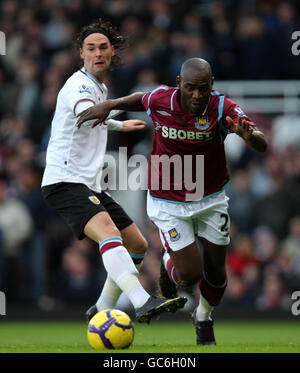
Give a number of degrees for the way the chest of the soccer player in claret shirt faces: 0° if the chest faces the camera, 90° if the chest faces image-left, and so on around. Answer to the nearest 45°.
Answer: approximately 0°

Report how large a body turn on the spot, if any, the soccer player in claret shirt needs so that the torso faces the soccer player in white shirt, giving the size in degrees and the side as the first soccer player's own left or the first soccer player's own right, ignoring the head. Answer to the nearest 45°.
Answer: approximately 90° to the first soccer player's own right
